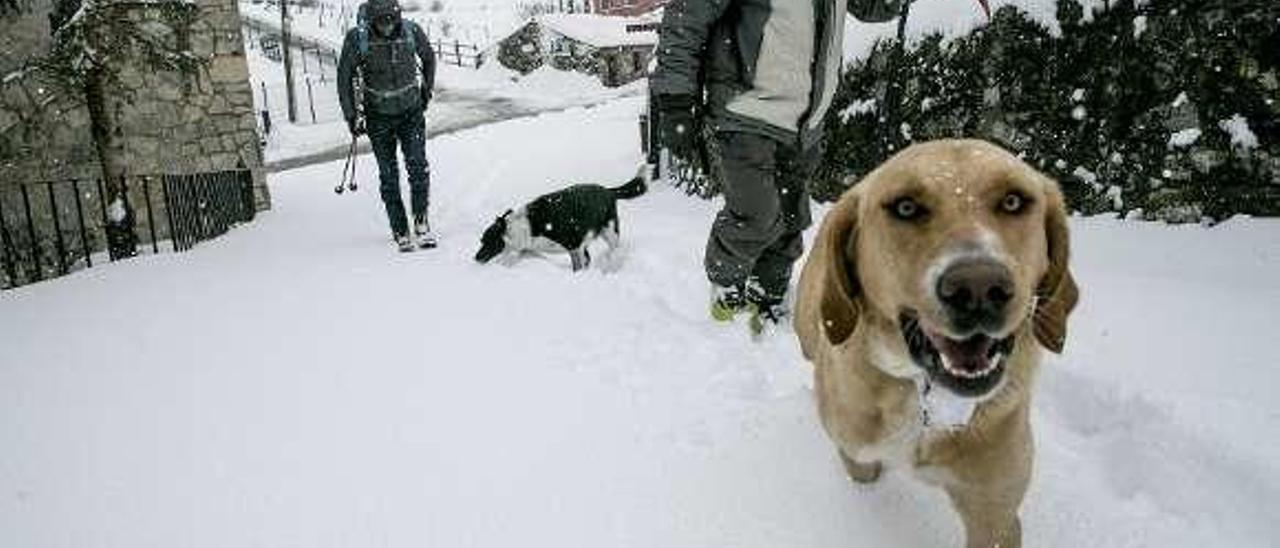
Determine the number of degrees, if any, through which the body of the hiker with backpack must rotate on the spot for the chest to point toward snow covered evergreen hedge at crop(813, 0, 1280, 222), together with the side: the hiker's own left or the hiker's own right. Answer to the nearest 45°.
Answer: approximately 45° to the hiker's own left

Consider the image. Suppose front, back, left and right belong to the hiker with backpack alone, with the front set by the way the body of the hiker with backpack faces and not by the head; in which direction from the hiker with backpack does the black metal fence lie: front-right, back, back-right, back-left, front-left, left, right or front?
back-right

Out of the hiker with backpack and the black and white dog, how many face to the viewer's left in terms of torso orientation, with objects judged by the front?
1

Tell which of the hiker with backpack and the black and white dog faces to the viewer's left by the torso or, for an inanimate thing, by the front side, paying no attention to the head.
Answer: the black and white dog

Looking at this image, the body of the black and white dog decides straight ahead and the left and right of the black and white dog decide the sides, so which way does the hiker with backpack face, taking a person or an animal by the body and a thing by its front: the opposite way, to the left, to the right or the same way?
to the left

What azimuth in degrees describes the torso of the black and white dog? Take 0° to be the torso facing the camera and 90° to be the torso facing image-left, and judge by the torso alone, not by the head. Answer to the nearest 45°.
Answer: approximately 90°

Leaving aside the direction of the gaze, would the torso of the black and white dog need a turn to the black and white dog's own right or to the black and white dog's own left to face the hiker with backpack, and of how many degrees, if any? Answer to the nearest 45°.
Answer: approximately 45° to the black and white dog's own right

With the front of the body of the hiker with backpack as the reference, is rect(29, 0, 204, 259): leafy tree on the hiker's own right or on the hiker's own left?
on the hiker's own right

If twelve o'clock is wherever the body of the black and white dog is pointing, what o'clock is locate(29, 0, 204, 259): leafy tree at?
The leafy tree is roughly at 1 o'clock from the black and white dog.
